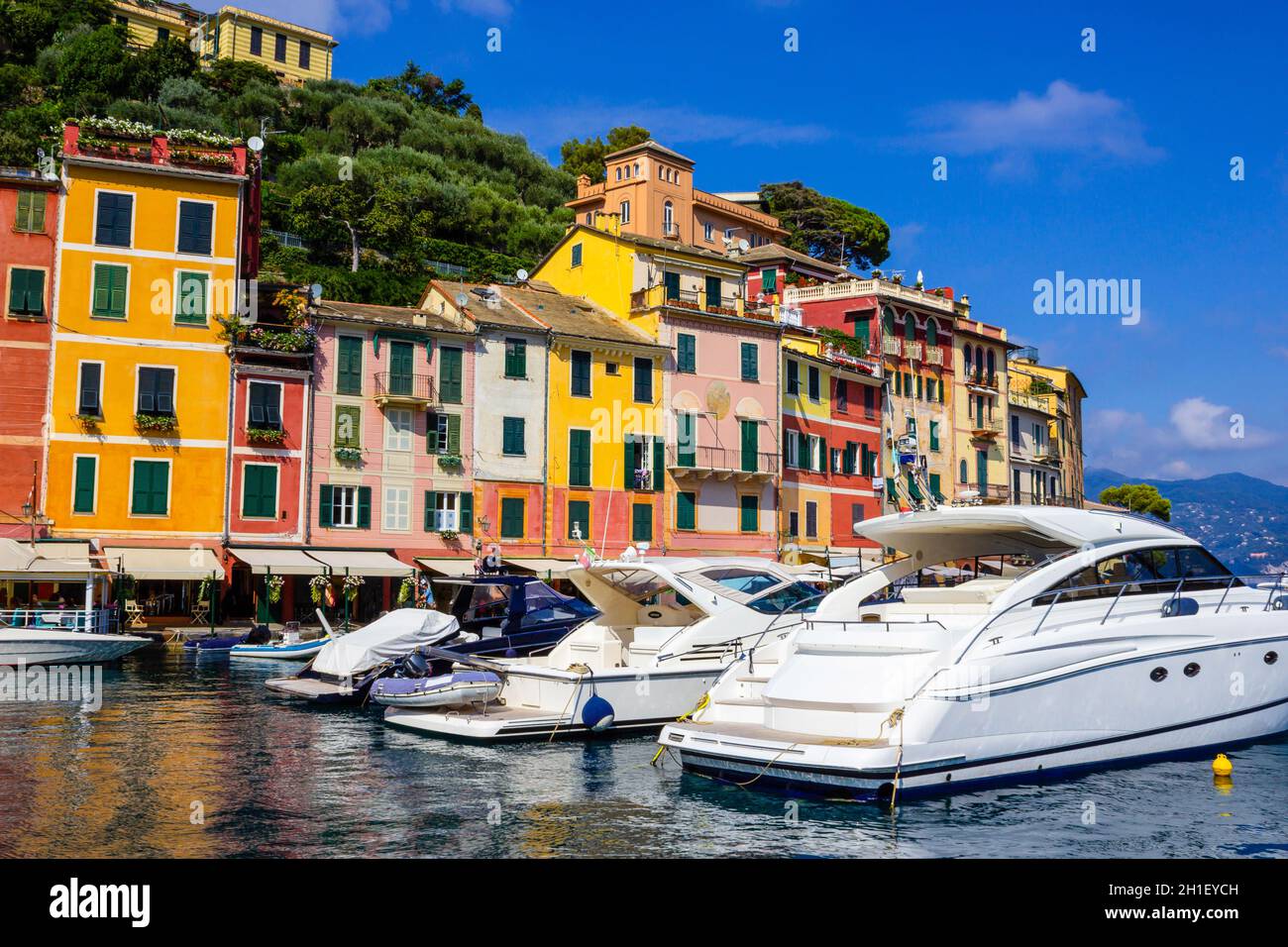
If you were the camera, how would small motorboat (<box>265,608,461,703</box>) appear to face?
facing away from the viewer and to the right of the viewer

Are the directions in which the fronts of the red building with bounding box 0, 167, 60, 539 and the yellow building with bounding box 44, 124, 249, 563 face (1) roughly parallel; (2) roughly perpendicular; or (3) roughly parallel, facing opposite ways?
roughly parallel

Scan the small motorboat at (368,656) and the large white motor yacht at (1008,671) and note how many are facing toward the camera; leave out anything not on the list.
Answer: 0

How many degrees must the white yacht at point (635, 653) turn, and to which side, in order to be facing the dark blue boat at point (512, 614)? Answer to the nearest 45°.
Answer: approximately 90° to its left

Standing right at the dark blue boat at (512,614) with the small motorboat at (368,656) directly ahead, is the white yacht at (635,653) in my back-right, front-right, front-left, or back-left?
back-left

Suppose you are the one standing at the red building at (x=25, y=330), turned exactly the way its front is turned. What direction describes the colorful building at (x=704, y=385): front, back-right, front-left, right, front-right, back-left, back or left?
left

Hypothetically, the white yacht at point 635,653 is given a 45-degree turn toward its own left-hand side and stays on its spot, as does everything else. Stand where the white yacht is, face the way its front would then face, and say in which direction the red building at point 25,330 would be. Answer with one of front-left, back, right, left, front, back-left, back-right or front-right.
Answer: front-left

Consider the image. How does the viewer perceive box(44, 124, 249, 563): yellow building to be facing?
facing the viewer

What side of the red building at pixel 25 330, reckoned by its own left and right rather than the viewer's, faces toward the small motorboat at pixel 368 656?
front

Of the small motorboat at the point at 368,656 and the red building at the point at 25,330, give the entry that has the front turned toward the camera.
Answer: the red building

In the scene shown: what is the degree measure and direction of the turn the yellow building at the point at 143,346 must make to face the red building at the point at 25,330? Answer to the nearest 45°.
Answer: approximately 90° to its right

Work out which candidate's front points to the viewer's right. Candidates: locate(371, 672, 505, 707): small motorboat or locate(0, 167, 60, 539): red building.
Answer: the small motorboat

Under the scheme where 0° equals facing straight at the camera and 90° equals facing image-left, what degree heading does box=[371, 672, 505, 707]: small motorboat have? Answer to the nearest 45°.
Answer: approximately 270°

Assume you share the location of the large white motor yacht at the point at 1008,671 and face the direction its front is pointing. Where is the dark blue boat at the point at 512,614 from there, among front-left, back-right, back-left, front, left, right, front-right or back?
left

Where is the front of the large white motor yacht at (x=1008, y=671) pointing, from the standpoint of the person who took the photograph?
facing away from the viewer and to the right of the viewer

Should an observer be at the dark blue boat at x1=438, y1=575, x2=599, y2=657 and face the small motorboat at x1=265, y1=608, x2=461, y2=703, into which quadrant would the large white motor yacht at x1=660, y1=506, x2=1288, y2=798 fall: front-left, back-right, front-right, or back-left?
back-left
